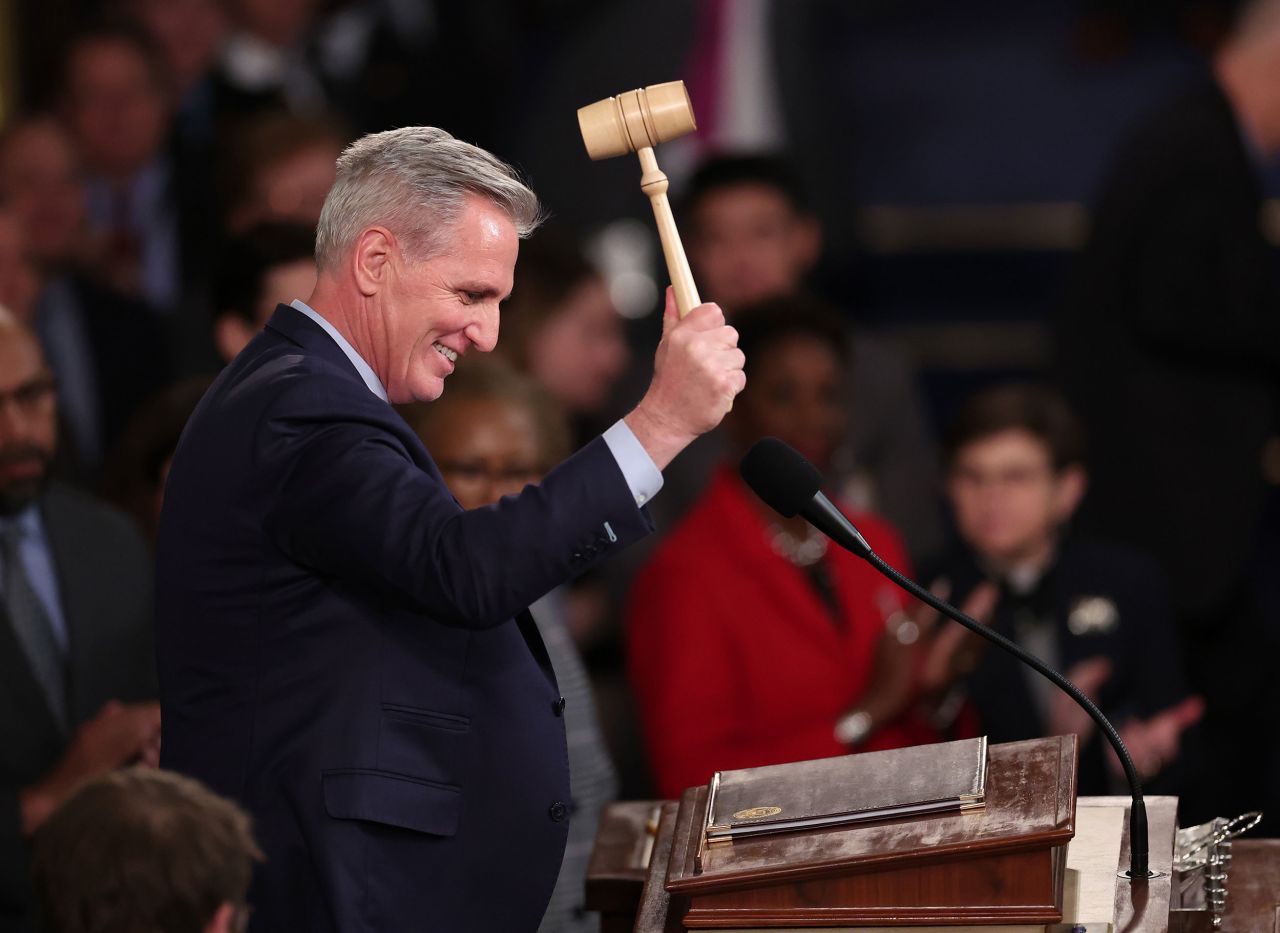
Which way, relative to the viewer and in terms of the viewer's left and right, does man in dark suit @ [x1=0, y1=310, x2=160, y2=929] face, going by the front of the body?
facing the viewer and to the right of the viewer

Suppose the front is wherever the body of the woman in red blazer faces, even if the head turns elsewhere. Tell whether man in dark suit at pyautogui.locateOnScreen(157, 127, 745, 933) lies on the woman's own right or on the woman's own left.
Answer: on the woman's own right

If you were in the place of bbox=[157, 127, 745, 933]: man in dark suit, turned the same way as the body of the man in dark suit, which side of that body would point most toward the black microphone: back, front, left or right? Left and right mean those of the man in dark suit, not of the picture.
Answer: front

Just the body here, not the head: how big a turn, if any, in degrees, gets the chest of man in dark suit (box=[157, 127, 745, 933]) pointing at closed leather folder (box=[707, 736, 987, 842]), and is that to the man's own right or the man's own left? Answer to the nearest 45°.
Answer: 0° — they already face it

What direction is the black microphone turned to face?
to the viewer's left

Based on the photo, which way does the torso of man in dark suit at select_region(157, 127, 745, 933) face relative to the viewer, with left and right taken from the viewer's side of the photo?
facing to the right of the viewer

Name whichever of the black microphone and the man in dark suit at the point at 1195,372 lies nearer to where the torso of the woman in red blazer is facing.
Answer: the black microphone

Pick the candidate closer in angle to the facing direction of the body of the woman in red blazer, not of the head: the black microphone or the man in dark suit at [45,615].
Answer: the black microphone

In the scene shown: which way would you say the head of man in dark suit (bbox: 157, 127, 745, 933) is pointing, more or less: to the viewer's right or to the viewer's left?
to the viewer's right

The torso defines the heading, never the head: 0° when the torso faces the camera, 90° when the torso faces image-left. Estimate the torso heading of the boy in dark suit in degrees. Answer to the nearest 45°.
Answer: approximately 45°
